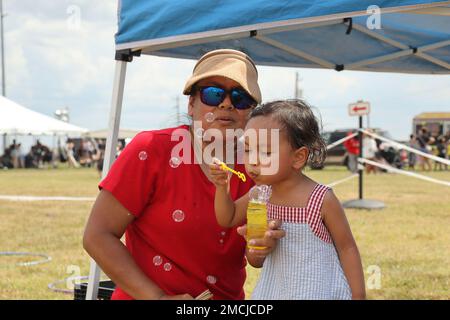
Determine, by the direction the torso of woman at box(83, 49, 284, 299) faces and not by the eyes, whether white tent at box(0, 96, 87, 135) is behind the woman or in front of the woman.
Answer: behind

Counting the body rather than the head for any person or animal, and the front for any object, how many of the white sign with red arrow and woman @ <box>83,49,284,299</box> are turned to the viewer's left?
0

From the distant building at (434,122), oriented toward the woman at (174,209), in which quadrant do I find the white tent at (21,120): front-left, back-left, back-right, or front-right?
front-right

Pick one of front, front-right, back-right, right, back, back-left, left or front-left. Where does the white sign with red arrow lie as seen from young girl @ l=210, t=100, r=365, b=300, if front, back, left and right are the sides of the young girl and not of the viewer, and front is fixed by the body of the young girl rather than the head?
back-right

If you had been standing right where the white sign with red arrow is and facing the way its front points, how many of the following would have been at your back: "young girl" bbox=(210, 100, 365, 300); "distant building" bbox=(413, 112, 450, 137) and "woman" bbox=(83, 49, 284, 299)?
1

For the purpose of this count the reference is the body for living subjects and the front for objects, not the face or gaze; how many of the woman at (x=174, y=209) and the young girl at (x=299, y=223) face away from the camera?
0

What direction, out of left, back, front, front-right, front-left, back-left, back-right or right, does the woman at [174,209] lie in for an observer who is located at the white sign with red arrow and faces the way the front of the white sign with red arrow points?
front

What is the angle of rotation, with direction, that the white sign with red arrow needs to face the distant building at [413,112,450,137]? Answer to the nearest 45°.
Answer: approximately 180°

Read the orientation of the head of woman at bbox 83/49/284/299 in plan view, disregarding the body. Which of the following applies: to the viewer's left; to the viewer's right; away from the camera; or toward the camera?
toward the camera

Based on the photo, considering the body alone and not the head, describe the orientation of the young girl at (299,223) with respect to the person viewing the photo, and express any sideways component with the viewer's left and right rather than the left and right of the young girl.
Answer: facing the viewer and to the left of the viewer

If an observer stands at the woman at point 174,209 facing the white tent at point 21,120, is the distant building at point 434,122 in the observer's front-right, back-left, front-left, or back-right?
front-right

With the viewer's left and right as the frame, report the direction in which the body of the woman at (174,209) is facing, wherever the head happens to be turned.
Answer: facing the viewer and to the right of the viewer

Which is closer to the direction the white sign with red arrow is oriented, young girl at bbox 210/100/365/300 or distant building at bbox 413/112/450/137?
the young girl

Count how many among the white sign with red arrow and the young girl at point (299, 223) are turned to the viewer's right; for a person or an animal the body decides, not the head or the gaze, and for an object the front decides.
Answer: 0

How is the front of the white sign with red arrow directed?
toward the camera

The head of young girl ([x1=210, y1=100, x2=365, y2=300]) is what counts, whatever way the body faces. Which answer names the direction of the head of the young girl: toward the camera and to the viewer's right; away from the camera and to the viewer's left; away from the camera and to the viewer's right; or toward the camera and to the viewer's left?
toward the camera and to the viewer's left
